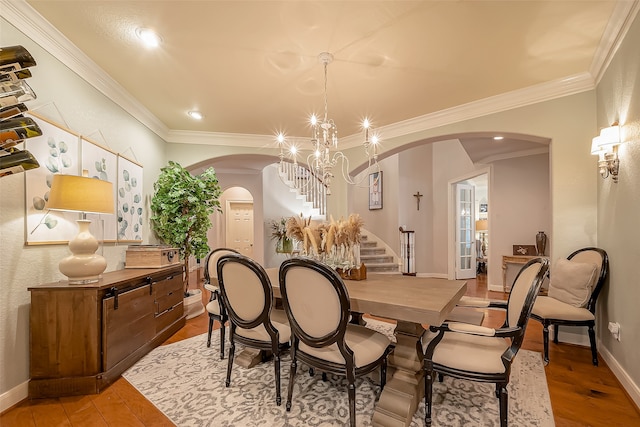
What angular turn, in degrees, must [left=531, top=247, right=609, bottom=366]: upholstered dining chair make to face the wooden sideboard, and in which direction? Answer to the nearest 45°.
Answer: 0° — it already faces it

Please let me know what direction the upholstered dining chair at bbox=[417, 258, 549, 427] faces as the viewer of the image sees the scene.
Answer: facing to the left of the viewer

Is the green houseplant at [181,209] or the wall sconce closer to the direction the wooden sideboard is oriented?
the wall sconce

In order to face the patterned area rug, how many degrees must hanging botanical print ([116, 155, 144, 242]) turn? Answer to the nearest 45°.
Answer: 0° — it already faces it

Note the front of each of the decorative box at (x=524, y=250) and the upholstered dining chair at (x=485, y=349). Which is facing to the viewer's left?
the upholstered dining chair

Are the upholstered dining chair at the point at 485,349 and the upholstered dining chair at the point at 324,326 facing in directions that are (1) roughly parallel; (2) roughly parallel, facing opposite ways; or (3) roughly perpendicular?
roughly perpendicular

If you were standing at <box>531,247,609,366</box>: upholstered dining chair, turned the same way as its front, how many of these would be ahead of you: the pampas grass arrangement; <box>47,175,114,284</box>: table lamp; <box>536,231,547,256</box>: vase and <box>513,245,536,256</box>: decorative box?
2

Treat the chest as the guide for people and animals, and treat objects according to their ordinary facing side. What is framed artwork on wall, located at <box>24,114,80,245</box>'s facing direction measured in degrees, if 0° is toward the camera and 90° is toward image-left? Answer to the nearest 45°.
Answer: approximately 315°

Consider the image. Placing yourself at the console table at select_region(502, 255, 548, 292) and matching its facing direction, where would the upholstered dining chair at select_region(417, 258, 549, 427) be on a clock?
The upholstered dining chair is roughly at 12 o'clock from the console table.
